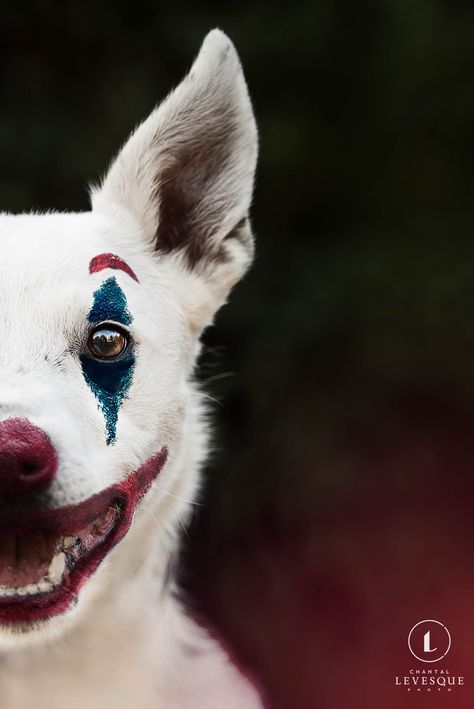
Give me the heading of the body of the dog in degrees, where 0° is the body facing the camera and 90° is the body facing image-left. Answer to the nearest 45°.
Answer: approximately 0°
